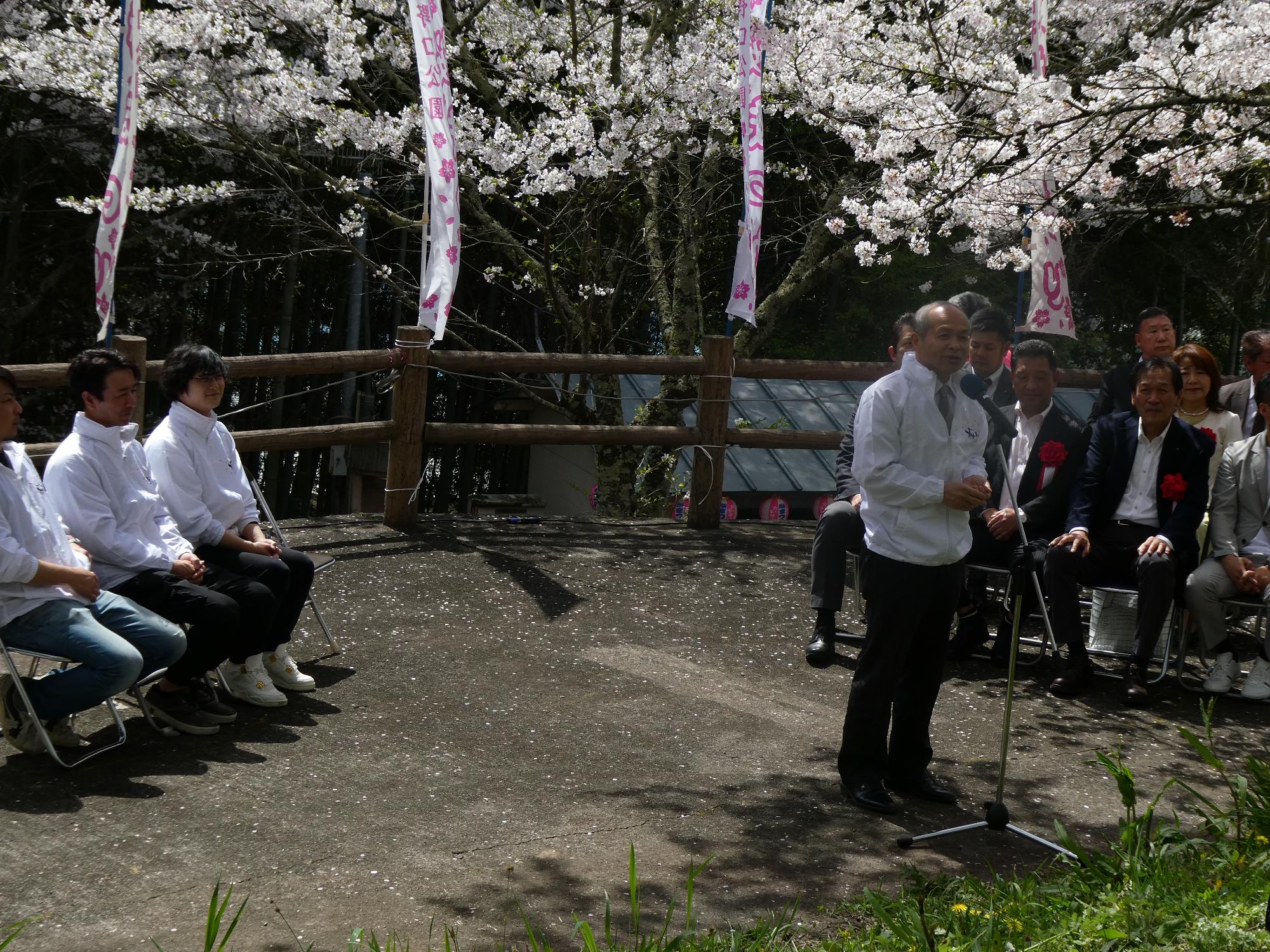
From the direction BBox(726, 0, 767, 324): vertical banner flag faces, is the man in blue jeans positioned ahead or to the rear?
ahead

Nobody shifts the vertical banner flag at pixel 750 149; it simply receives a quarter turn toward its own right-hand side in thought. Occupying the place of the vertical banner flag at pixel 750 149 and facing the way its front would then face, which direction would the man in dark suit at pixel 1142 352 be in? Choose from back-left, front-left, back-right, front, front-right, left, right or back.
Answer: back-left

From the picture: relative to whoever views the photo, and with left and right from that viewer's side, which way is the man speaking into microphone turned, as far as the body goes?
facing the viewer and to the right of the viewer

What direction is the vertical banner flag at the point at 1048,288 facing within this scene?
toward the camera

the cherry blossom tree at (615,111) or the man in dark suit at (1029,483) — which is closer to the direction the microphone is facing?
the cherry blossom tree

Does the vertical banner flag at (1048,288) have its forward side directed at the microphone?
yes

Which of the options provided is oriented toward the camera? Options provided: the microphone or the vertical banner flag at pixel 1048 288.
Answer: the vertical banner flag

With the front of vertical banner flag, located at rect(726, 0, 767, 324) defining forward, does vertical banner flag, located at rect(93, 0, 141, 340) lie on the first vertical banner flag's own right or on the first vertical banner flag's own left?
on the first vertical banner flag's own right

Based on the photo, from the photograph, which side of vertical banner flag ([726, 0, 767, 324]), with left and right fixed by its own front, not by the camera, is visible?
front

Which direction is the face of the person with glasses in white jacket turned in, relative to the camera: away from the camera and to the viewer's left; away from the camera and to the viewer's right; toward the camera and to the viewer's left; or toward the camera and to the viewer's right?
toward the camera and to the viewer's right

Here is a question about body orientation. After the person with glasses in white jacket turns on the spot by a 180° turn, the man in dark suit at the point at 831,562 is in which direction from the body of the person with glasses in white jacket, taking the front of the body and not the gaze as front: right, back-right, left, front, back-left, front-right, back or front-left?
back-right

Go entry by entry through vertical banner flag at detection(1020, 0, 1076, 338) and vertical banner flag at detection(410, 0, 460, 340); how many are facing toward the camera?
2

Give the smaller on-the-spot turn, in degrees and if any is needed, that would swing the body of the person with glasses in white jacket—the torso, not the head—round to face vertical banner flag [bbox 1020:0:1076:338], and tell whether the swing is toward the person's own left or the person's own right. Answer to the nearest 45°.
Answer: approximately 90° to the person's own left

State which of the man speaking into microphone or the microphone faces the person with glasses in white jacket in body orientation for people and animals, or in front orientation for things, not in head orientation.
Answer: the microphone

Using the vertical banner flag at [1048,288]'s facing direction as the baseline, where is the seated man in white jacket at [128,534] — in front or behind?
in front

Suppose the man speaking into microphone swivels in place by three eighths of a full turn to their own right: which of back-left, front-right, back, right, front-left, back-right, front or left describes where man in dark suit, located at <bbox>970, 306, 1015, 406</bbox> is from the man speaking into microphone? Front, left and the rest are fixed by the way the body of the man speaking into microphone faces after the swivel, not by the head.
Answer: right

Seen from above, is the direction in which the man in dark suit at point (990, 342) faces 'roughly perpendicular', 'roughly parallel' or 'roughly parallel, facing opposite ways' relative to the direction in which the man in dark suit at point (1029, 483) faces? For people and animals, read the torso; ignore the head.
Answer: roughly parallel

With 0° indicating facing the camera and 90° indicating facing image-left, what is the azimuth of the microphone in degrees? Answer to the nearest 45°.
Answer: approximately 90°

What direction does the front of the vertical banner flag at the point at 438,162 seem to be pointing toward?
toward the camera
